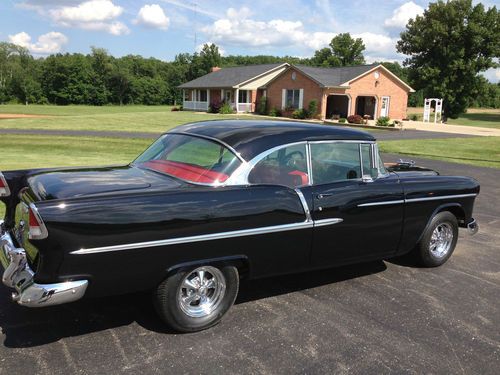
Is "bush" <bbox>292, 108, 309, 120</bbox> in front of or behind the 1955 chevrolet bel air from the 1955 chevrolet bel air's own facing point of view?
in front

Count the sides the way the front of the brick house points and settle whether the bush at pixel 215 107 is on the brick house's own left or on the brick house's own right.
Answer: on the brick house's own right

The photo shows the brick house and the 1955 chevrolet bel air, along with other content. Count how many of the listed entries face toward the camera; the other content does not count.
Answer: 1

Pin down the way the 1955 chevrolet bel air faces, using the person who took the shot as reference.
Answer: facing away from the viewer and to the right of the viewer

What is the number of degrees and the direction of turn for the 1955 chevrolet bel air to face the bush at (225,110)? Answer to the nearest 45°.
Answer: approximately 45° to its left

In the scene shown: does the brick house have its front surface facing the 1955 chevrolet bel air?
yes

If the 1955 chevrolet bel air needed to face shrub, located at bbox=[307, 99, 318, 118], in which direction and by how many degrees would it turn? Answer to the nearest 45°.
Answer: approximately 45° to its left

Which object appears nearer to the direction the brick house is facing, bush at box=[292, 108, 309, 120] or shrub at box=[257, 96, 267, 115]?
the bush

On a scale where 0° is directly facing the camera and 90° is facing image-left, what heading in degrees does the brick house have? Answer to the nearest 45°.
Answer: approximately 0°
